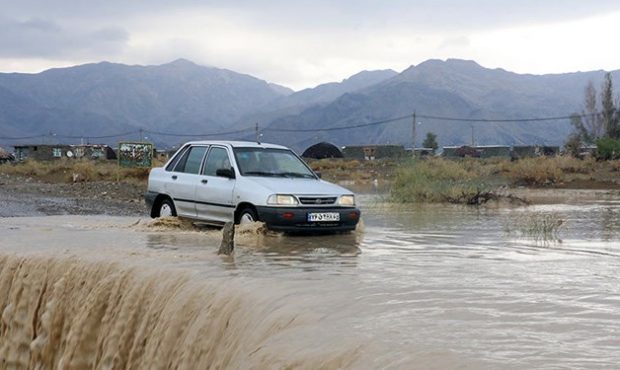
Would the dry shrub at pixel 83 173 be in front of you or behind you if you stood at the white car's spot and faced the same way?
behind

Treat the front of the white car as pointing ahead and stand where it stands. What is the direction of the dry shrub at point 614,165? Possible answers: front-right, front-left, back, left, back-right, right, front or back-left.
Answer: left

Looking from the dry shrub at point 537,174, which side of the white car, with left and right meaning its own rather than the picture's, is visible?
left

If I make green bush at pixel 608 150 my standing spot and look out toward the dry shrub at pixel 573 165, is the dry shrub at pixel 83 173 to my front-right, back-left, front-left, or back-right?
front-right

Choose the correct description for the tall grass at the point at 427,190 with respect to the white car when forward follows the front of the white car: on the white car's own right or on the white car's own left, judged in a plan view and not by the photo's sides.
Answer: on the white car's own left

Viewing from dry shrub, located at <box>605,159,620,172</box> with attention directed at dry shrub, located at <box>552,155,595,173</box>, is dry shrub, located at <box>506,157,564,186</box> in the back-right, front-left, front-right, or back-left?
front-left

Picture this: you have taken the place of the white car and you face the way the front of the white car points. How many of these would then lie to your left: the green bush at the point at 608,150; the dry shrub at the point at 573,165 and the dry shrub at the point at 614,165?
3
